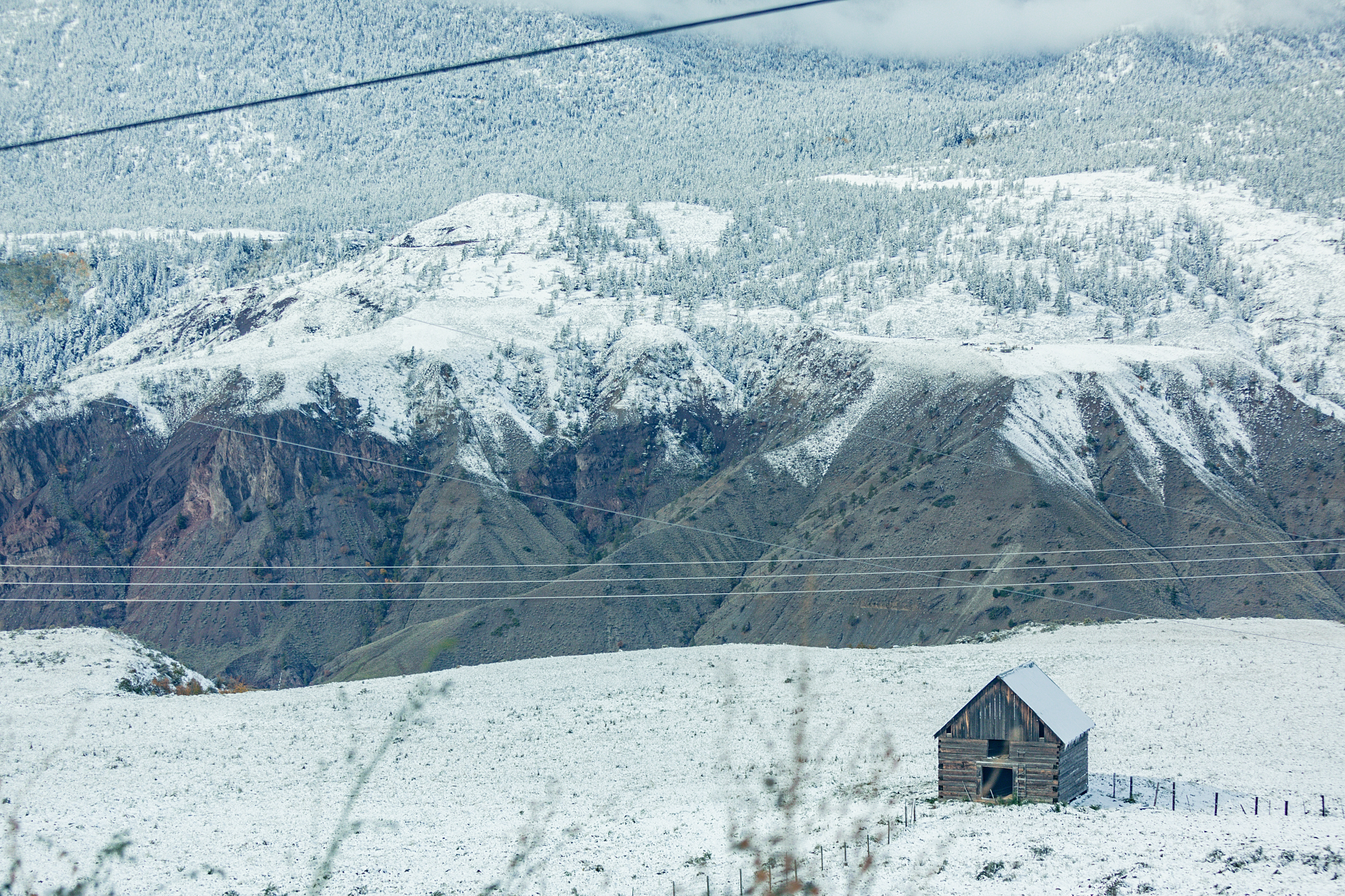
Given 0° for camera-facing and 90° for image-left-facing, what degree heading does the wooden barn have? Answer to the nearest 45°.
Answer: approximately 0°
